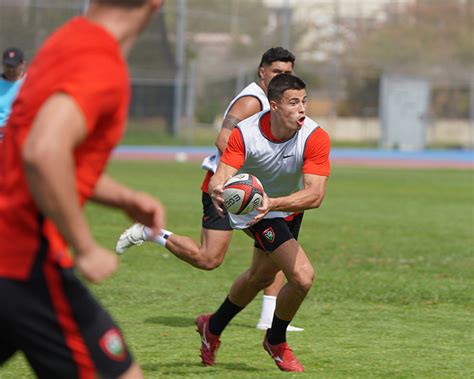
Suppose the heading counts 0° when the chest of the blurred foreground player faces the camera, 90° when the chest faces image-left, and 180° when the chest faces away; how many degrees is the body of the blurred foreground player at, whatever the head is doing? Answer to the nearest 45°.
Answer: approximately 270°

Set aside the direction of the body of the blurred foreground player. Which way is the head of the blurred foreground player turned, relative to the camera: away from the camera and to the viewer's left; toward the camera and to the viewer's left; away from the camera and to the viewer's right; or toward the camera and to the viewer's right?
away from the camera and to the viewer's right
